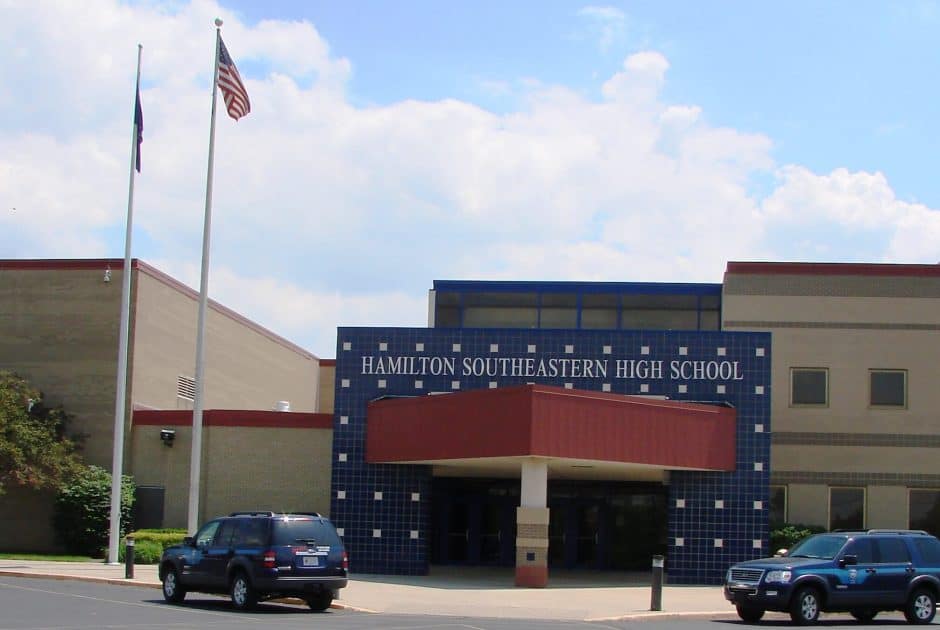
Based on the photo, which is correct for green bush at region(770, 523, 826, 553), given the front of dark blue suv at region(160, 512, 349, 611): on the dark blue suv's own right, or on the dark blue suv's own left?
on the dark blue suv's own right

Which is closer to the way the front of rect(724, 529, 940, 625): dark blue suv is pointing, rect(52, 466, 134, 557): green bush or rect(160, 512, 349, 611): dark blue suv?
the dark blue suv

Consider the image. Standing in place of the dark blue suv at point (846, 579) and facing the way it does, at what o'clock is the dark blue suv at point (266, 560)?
the dark blue suv at point (266, 560) is roughly at 1 o'clock from the dark blue suv at point (846, 579).

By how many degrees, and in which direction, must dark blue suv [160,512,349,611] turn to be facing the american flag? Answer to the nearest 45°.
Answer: approximately 45° to its right

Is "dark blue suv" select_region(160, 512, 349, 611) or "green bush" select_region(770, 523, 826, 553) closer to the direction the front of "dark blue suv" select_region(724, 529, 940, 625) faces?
the dark blue suv

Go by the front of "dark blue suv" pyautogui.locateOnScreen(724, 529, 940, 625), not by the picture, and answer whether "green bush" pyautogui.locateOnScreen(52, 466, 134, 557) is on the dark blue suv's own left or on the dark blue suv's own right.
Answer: on the dark blue suv's own right

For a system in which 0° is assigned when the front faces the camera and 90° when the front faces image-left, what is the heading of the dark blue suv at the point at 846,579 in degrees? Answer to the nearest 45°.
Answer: approximately 45°

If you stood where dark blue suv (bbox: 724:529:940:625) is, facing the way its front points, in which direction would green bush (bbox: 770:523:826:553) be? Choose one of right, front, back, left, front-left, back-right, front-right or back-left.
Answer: back-right

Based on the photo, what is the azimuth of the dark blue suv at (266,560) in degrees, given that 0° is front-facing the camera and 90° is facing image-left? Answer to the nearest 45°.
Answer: approximately 135°
